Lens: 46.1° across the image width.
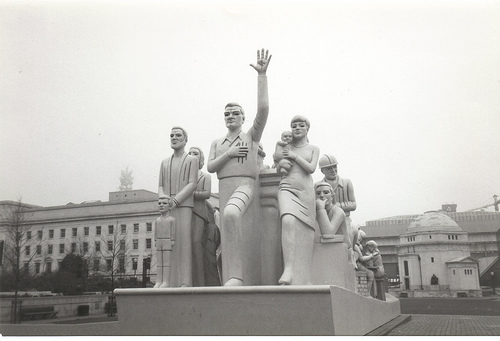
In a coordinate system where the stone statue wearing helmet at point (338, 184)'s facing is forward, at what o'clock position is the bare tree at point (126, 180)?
The bare tree is roughly at 5 o'clock from the stone statue wearing helmet.

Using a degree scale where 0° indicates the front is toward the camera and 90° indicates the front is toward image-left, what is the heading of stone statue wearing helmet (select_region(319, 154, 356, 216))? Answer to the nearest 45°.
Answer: approximately 0°

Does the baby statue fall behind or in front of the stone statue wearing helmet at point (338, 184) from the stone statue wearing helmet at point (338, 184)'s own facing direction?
in front

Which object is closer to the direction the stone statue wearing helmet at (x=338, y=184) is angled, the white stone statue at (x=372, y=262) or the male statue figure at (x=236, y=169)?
the male statue figure

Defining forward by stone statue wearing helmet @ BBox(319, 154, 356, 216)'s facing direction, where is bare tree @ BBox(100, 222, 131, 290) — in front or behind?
behind

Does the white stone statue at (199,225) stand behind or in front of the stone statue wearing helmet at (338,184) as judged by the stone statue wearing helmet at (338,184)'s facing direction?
in front

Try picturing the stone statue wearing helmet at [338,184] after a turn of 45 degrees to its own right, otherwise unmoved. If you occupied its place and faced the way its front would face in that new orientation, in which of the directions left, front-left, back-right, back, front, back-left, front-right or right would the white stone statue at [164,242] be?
front

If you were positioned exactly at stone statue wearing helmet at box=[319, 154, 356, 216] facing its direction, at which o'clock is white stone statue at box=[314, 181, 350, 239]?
The white stone statue is roughly at 12 o'clock from the stone statue wearing helmet.

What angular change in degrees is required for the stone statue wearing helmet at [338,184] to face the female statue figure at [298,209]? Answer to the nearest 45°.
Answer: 0° — it already faces it
